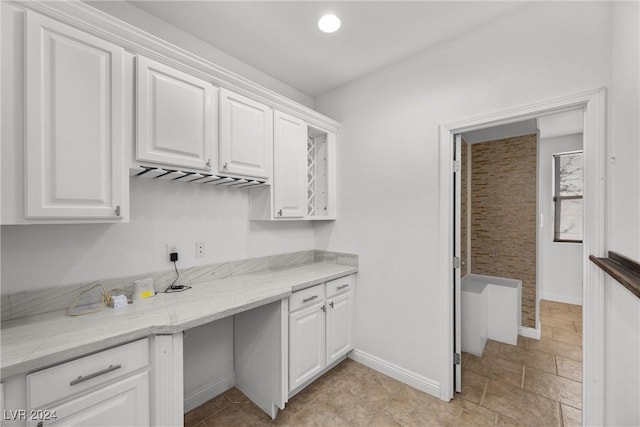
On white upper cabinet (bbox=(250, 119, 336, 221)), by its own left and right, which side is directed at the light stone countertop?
right

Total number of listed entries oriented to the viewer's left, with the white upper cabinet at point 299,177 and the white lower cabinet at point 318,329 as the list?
0

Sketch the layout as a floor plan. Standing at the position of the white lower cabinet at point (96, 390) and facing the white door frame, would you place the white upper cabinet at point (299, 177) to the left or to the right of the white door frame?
left

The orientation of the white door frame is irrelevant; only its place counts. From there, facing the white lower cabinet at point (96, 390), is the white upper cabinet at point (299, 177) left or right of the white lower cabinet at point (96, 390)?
right

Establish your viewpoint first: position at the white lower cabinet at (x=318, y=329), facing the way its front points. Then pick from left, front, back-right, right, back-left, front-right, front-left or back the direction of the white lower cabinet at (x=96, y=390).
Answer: right

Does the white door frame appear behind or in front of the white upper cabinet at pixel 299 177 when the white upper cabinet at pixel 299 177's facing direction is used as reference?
in front

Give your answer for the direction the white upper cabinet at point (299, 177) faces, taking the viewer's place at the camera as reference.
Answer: facing the viewer and to the right of the viewer

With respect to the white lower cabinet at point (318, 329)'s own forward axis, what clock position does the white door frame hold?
The white door frame is roughly at 11 o'clock from the white lower cabinet.
